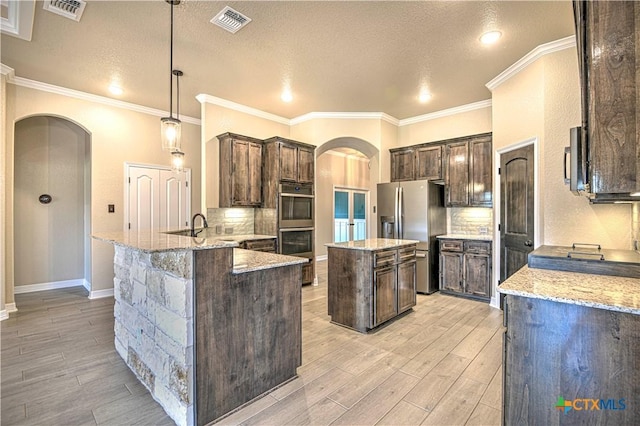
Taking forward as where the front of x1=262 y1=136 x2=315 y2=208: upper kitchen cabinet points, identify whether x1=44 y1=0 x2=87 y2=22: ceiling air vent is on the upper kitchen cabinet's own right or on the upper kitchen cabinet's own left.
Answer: on the upper kitchen cabinet's own right

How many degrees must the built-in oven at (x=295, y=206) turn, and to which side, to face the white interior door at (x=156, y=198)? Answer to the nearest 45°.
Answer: approximately 135° to its right

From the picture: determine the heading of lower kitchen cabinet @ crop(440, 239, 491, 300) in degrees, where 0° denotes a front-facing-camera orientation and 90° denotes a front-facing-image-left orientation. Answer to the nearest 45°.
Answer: approximately 45°

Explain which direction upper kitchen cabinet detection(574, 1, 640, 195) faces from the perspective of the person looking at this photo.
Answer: facing to the left of the viewer

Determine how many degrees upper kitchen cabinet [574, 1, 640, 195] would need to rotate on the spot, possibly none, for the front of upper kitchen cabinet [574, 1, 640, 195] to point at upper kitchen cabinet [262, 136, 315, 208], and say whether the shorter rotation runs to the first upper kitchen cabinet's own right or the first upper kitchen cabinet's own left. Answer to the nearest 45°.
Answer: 0° — it already faces it

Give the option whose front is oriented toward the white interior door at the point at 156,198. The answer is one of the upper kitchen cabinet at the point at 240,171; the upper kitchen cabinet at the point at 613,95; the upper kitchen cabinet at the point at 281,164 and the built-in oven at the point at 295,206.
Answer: the upper kitchen cabinet at the point at 613,95

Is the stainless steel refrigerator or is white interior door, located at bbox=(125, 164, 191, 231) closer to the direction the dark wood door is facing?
the white interior door

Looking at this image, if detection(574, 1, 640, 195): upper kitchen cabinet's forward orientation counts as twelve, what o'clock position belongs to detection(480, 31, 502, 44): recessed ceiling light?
The recessed ceiling light is roughly at 2 o'clock from the upper kitchen cabinet.
